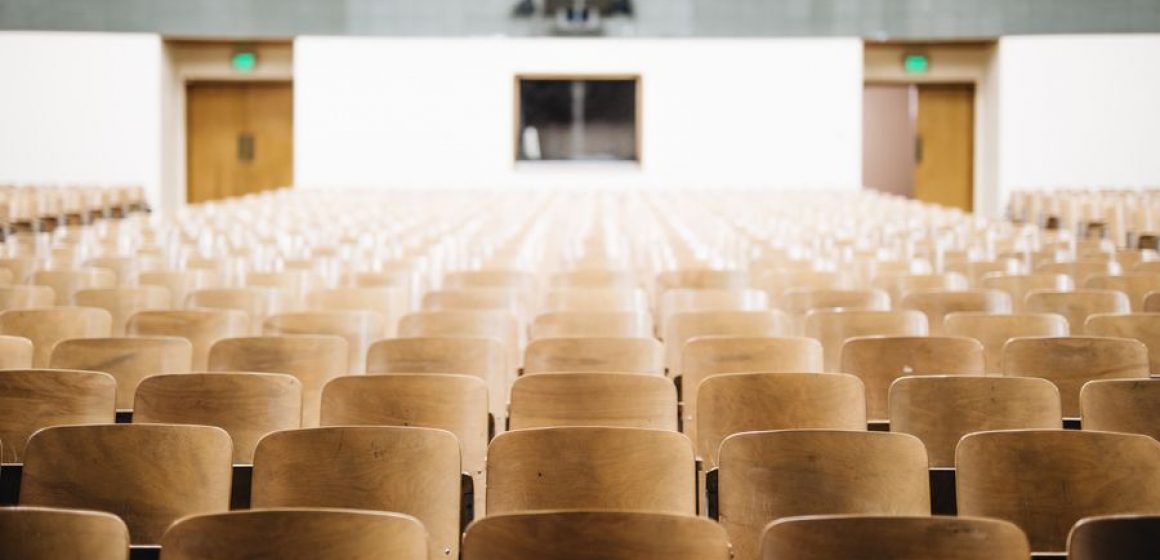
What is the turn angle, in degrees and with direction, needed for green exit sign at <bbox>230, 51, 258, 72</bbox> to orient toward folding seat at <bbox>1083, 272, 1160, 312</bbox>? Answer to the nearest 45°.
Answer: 0° — it already faces it

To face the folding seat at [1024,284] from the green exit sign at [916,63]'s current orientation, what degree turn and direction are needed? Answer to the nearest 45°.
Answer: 0° — it already faces it

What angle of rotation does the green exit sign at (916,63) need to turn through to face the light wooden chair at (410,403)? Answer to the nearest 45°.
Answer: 0° — it already faces it
